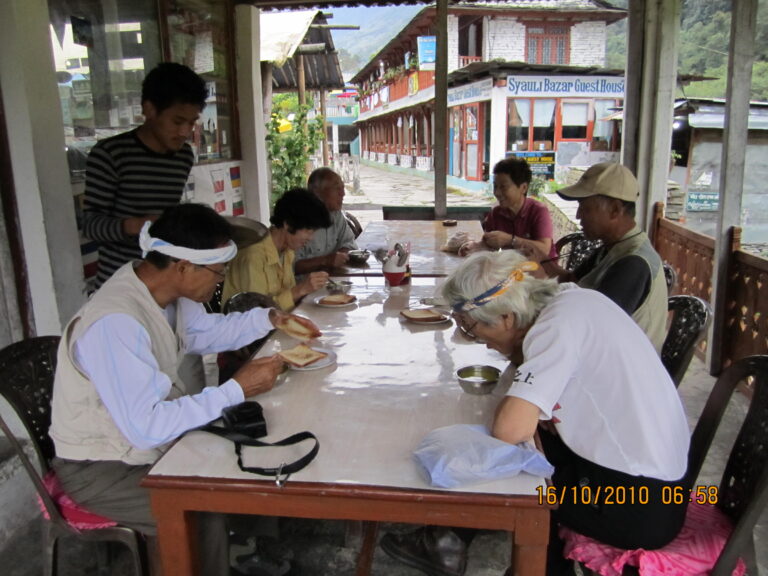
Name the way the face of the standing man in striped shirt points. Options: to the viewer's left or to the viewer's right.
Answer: to the viewer's right

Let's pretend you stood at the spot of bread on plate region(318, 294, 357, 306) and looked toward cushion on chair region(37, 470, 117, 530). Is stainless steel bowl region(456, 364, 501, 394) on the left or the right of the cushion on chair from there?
left

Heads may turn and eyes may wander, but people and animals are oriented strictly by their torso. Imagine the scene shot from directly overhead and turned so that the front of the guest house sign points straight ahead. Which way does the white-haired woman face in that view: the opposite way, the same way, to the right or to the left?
to the right

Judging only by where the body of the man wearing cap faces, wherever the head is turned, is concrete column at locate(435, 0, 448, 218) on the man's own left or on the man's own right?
on the man's own right

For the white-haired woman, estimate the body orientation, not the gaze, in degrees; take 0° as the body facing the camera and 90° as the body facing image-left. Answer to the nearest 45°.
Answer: approximately 90°

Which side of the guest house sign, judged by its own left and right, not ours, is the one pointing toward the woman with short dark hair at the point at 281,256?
front

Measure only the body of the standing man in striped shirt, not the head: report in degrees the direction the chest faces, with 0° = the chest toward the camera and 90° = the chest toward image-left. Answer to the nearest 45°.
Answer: approximately 315°

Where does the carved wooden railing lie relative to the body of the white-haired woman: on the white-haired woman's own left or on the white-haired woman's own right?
on the white-haired woman's own right

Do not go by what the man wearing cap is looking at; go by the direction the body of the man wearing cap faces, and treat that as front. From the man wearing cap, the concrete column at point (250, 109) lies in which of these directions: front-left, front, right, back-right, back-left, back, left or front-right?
front-right

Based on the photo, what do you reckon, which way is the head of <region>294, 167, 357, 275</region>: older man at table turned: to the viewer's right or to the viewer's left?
to the viewer's right

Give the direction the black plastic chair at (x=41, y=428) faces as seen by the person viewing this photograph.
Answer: facing to the right of the viewer

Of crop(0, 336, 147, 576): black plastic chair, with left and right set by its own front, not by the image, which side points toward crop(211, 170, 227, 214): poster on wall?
left

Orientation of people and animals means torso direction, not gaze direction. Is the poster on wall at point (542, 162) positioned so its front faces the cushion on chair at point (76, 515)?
yes

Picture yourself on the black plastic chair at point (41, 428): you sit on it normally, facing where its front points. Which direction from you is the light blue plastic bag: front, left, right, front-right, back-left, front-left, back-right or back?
front-right
